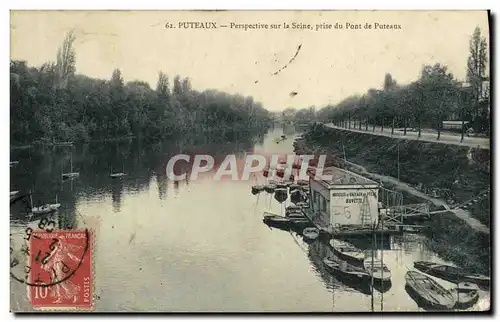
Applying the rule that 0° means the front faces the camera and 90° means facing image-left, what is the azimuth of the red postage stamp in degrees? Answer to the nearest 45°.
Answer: approximately 0°

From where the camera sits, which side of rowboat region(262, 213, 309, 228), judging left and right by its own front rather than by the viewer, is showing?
left
